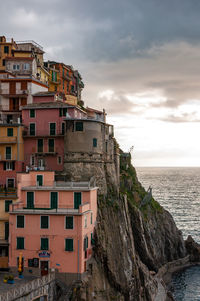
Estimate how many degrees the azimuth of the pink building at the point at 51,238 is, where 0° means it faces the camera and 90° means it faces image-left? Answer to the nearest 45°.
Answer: approximately 0°
